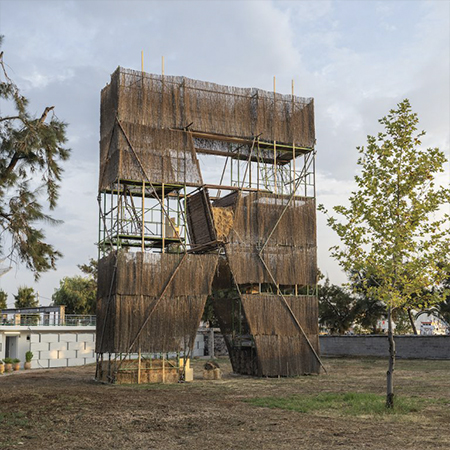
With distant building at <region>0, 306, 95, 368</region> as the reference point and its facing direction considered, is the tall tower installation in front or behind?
in front

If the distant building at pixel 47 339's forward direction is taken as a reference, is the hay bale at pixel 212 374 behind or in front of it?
in front

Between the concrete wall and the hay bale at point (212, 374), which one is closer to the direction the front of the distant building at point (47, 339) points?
the hay bale

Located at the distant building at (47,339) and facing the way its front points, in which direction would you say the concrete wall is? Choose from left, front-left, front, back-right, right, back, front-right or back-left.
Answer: left

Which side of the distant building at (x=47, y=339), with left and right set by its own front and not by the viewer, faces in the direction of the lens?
front
